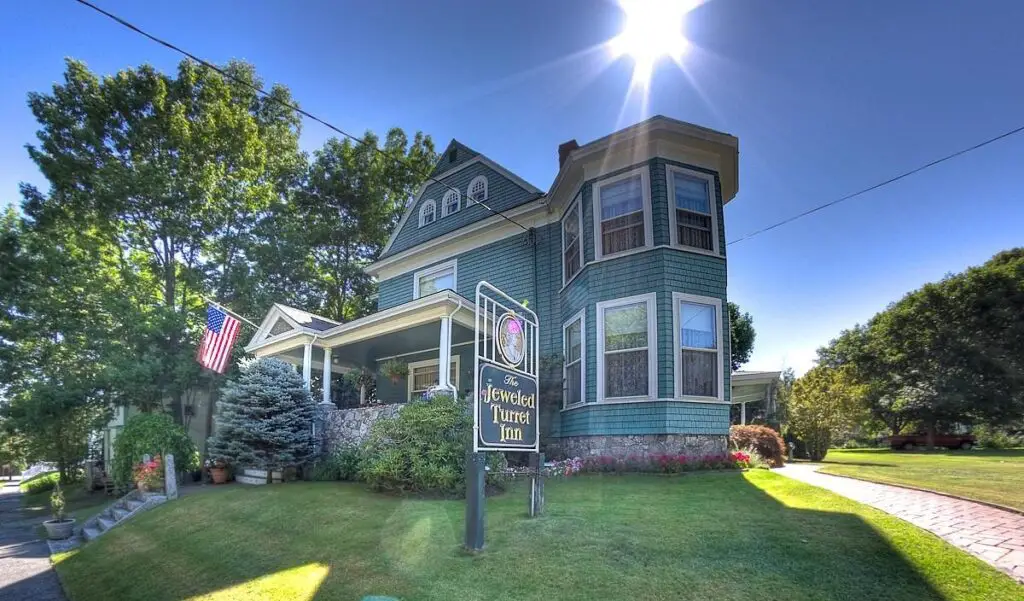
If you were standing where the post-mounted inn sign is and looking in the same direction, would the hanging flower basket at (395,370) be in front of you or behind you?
behind

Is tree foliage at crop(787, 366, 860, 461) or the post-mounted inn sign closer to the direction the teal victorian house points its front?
the post-mounted inn sign

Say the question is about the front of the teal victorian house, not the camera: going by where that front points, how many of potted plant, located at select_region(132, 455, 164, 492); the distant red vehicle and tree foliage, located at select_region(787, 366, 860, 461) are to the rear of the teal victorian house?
2

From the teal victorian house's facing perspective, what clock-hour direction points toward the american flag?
The american flag is roughly at 2 o'clock from the teal victorian house.

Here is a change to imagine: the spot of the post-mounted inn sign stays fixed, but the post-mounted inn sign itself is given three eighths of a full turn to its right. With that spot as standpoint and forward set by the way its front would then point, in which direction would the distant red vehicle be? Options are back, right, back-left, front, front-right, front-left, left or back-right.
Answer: back-right

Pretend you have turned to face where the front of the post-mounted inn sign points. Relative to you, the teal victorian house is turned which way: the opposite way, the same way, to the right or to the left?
to the right

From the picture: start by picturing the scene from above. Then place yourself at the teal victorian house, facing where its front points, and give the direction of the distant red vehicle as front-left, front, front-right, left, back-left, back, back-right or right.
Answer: back

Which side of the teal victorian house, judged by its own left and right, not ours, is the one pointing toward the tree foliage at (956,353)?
back

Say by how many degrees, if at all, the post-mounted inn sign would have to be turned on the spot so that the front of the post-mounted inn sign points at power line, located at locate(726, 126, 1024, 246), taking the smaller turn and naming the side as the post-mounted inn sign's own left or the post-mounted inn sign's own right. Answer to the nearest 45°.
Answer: approximately 90° to the post-mounted inn sign's own left

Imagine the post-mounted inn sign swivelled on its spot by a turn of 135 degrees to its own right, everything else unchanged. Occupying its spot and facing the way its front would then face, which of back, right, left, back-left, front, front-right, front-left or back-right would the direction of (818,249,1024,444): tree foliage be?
back-right

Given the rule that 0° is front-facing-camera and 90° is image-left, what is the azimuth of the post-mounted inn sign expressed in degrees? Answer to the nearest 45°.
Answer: approximately 315°

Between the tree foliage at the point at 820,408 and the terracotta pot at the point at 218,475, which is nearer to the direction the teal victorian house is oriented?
the terracotta pot
